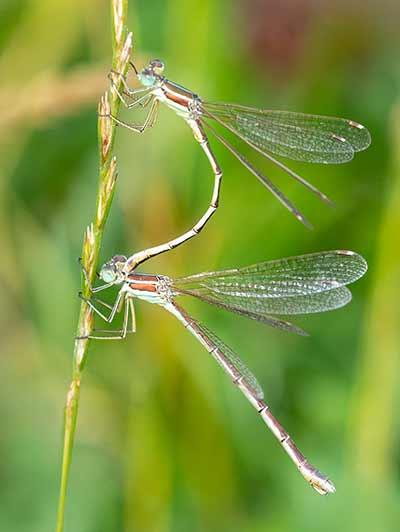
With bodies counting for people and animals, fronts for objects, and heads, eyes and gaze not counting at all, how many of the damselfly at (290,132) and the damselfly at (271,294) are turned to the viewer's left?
2

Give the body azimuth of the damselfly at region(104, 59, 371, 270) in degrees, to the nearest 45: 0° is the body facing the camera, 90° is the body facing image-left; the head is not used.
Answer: approximately 90°

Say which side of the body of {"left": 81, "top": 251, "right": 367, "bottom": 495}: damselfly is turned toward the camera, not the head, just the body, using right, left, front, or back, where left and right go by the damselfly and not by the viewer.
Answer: left
